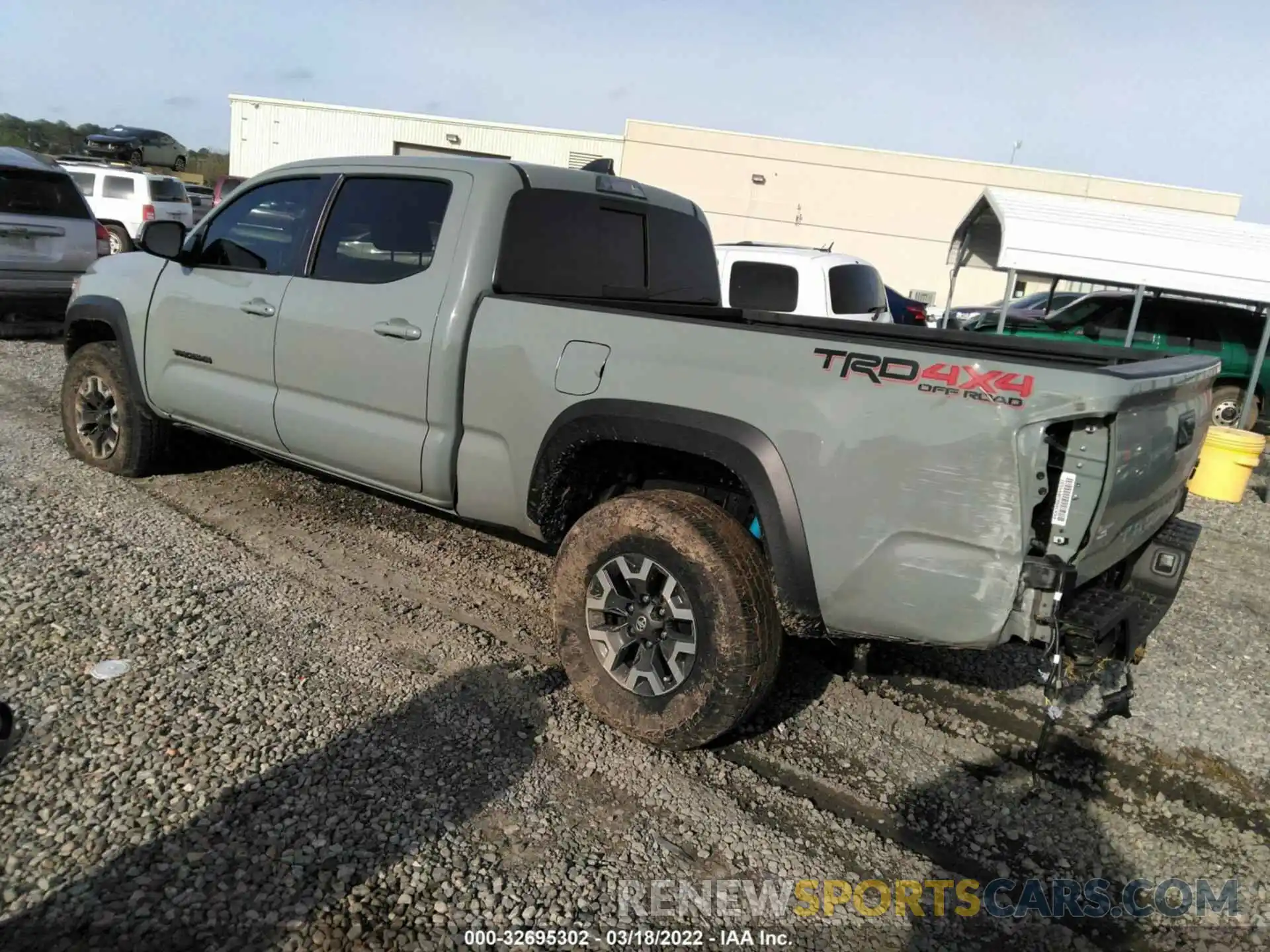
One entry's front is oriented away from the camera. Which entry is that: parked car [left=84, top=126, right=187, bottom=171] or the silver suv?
the silver suv

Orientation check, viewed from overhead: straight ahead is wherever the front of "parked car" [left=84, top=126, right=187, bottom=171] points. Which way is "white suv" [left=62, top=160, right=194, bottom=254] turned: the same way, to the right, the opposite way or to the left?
to the right

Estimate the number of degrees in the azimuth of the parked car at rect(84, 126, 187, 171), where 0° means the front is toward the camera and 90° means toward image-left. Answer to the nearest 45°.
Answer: approximately 45°

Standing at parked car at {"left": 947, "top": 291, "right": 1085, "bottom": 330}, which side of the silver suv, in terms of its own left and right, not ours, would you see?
right

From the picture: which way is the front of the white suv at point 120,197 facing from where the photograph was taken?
facing away from the viewer and to the left of the viewer

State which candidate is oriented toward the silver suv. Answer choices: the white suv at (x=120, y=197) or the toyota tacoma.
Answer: the toyota tacoma

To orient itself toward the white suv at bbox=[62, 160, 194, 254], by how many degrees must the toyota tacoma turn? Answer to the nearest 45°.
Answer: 0° — it already faces it

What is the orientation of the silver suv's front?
away from the camera
